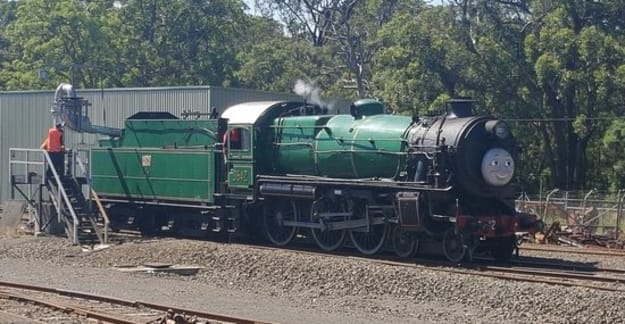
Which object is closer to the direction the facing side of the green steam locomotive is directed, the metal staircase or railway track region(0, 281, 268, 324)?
the railway track

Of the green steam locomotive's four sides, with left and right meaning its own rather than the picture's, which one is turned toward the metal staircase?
back

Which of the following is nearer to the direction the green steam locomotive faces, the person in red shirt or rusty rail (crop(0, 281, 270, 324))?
the rusty rail

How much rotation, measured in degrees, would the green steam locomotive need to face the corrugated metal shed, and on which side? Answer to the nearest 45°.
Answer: approximately 180°

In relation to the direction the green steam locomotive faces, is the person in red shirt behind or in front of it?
behind

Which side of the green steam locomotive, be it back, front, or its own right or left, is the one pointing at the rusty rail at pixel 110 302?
right

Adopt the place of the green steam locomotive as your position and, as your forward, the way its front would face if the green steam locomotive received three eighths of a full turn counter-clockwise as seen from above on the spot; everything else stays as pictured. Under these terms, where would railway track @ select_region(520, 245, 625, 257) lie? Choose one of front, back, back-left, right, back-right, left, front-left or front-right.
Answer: right

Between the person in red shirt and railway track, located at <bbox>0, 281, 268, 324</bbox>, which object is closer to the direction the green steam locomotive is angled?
the railway track

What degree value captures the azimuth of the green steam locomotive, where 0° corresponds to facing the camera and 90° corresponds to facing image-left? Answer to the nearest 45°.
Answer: approximately 315°

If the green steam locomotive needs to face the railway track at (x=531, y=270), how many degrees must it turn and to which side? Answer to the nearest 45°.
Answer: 0° — it already faces it
